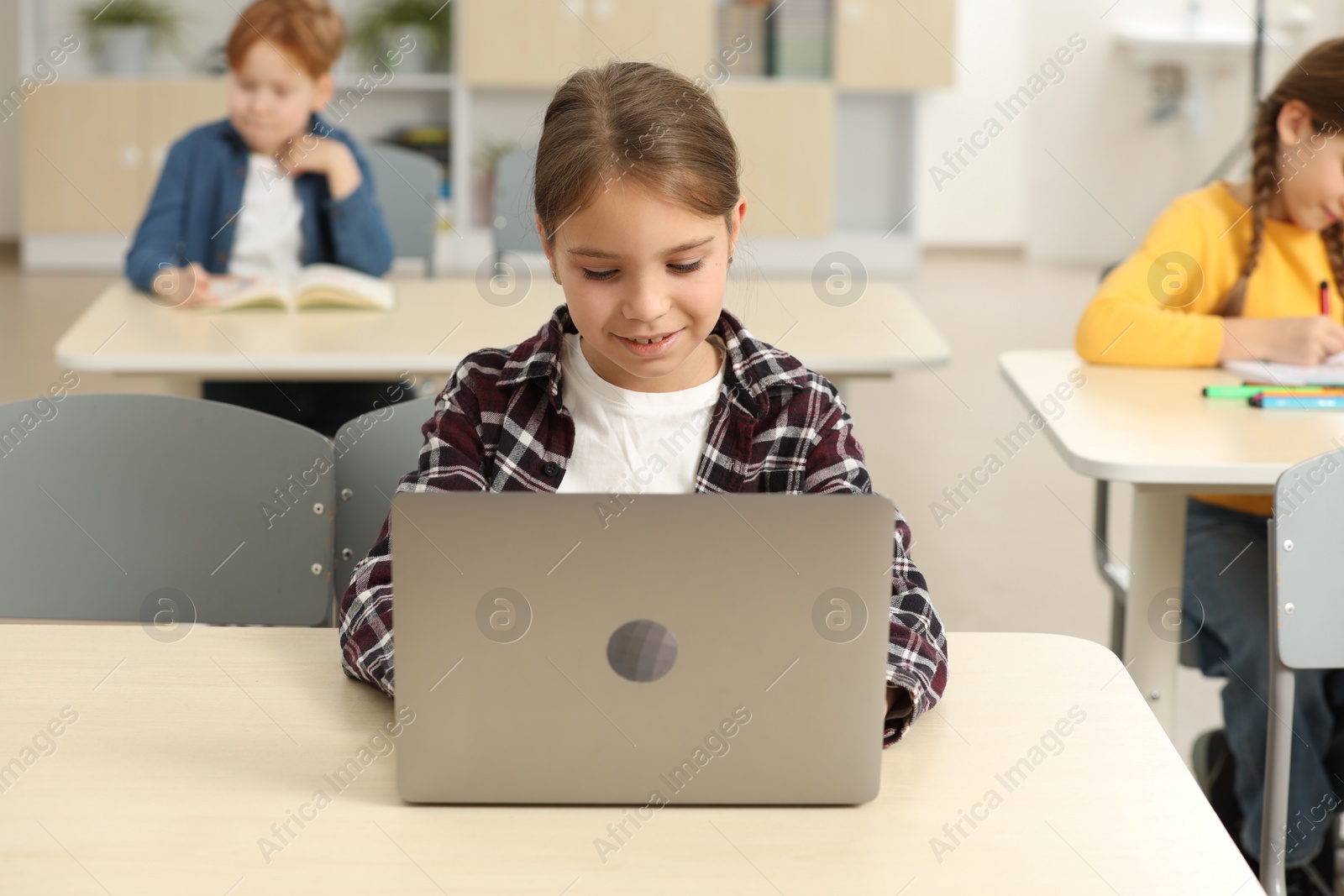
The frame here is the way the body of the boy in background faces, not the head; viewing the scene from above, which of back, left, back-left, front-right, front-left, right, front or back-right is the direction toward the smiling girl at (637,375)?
front

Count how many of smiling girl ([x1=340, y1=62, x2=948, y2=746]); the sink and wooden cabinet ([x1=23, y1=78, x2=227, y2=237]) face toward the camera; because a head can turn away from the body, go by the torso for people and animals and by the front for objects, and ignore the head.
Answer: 3

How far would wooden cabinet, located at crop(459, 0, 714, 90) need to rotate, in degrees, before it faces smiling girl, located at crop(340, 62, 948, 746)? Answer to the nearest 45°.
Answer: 0° — it already faces them

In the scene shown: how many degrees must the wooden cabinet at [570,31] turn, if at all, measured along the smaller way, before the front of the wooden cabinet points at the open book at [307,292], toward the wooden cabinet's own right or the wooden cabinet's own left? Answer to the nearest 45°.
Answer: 0° — it already faces it

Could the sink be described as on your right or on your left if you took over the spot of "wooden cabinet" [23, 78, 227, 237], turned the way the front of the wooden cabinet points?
on your left

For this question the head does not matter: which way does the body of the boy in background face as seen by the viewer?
toward the camera

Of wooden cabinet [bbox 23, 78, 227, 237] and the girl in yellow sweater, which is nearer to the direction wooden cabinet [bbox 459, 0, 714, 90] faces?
the girl in yellow sweater

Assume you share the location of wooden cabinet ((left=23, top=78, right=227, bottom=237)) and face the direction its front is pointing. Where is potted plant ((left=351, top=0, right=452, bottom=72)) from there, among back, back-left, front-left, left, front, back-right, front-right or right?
left

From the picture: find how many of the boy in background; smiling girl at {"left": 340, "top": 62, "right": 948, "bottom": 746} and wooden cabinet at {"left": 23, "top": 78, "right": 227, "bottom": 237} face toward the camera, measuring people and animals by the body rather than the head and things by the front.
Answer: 3

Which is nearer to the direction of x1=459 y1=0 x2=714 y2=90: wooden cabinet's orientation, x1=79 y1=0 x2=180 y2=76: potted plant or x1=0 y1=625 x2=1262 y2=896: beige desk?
the beige desk

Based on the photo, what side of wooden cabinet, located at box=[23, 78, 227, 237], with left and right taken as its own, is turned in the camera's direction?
front

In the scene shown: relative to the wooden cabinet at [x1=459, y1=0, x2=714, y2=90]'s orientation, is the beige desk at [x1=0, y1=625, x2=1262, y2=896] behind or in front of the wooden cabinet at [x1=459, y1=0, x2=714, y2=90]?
in front
